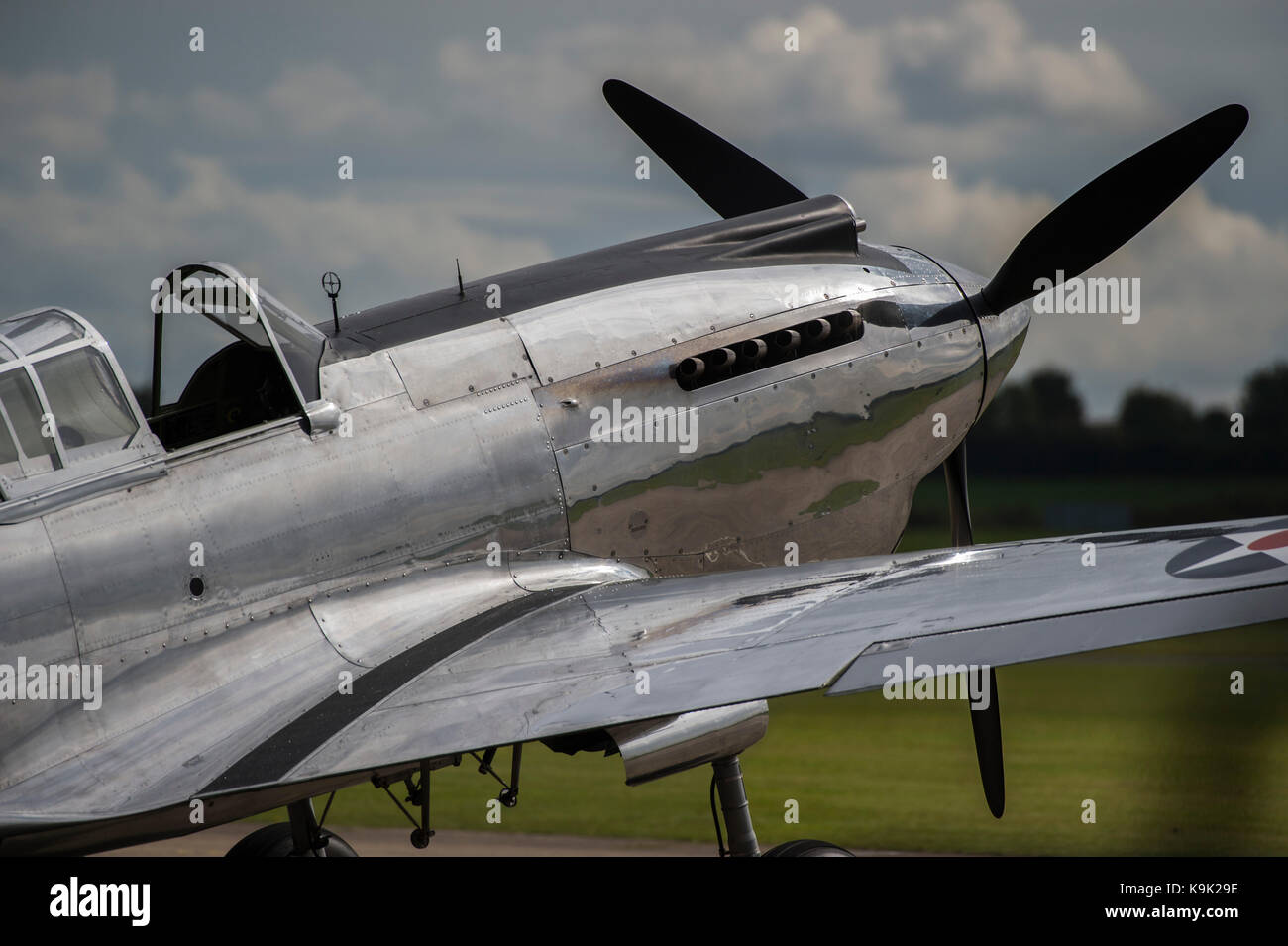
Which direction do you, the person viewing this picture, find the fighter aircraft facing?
facing away from the viewer and to the right of the viewer
